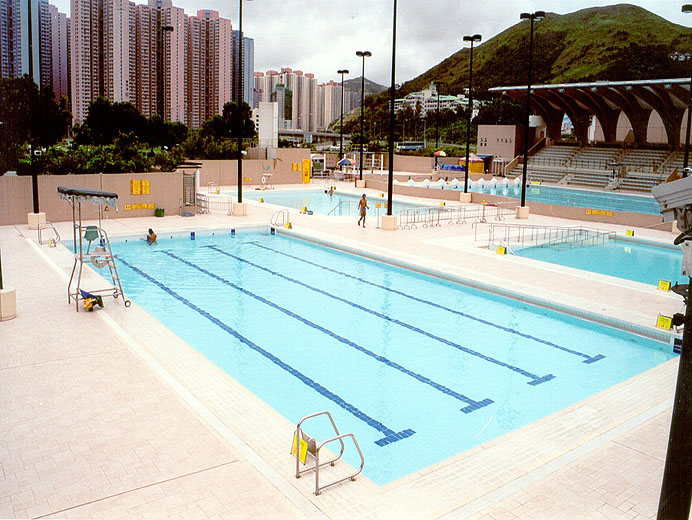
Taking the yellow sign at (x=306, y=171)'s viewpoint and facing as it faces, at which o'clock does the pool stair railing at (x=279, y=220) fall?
The pool stair railing is roughly at 12 o'clock from the yellow sign.

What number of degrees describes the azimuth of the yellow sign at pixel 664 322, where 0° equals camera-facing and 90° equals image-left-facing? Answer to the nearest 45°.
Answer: approximately 45°

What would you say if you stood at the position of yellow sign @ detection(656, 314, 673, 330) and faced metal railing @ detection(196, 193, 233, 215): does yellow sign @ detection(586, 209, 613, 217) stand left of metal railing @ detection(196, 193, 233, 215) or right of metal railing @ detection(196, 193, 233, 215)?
right

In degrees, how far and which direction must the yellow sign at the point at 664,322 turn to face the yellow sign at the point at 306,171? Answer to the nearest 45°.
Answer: approximately 90° to its right

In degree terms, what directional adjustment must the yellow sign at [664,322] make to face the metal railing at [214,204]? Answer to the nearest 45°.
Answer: approximately 90° to its right

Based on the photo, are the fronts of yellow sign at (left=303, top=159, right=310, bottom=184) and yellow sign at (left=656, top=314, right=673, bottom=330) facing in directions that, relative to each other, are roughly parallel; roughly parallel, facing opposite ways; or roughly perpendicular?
roughly perpendicular

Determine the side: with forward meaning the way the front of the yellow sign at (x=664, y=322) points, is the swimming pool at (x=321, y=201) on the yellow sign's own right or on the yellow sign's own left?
on the yellow sign's own right

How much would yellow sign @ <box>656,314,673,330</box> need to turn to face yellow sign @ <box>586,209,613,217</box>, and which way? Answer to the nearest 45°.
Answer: approximately 135° to its right
